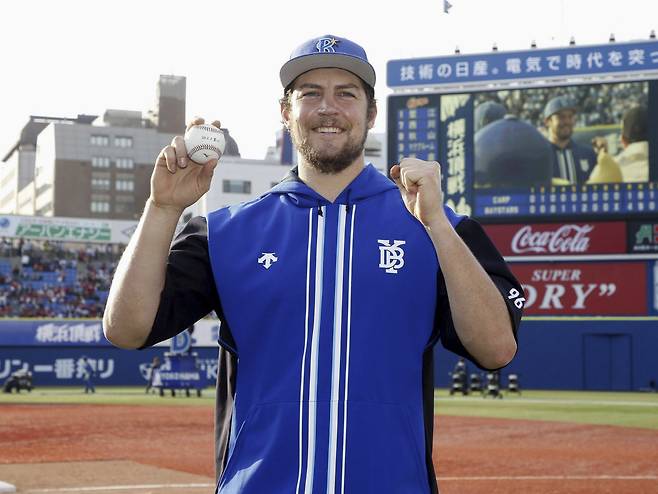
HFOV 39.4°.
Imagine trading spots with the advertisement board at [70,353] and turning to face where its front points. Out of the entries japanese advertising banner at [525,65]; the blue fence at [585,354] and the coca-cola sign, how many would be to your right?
0

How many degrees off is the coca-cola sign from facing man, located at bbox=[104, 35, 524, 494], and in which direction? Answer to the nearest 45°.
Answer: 0° — it already faces them

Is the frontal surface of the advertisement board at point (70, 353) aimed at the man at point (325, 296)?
yes

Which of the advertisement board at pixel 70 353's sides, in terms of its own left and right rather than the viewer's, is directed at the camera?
front

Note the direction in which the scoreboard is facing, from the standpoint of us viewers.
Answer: facing the viewer

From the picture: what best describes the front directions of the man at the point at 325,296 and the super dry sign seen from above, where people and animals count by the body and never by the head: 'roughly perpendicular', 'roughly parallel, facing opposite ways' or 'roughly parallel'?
roughly parallel

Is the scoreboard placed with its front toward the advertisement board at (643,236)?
no

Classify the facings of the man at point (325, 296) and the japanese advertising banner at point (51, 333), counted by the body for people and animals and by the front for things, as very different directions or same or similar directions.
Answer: same or similar directions

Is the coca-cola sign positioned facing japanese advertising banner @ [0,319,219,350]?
no

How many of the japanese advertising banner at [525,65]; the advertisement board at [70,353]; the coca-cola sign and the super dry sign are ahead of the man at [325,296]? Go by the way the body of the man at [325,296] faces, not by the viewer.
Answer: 0

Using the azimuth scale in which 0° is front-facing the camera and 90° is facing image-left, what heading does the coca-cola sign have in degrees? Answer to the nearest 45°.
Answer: approximately 0°

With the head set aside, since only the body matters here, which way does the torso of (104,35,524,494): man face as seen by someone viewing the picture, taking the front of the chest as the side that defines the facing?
toward the camera

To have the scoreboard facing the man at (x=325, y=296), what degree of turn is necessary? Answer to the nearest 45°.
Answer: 0° — it already faces them

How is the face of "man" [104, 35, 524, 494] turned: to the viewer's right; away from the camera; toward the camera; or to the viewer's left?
toward the camera

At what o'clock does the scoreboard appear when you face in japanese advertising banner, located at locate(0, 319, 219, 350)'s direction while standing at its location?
The scoreboard is roughly at 10 o'clock from the japanese advertising banner.

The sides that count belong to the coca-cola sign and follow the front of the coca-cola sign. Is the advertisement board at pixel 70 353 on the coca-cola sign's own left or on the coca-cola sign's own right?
on the coca-cola sign's own right

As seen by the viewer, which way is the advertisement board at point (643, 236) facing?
toward the camera

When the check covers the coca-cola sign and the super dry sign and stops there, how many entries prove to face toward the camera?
2
